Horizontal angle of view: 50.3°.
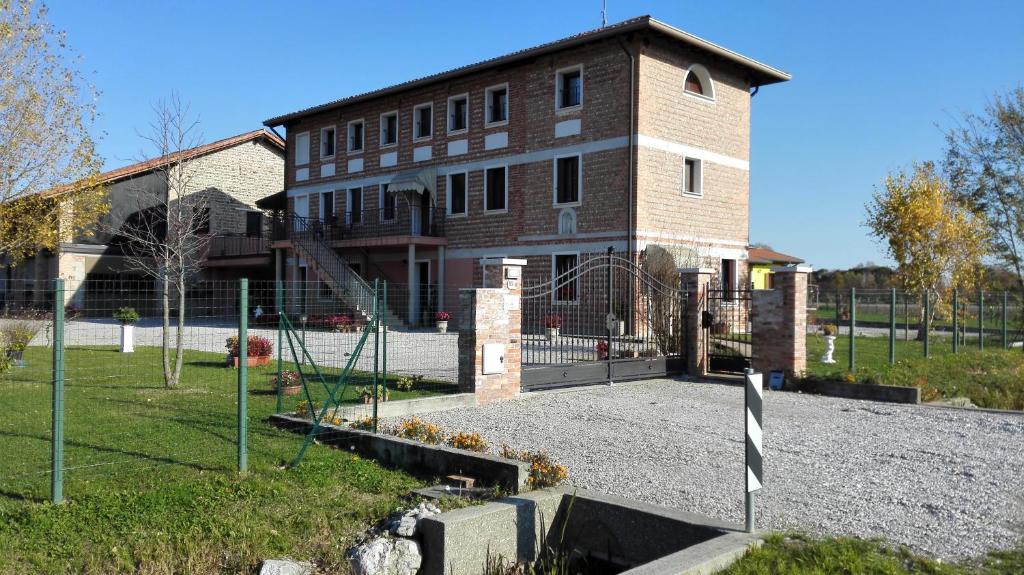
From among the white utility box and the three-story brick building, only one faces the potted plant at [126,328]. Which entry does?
the three-story brick building

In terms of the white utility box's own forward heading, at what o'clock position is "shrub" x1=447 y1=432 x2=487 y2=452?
The shrub is roughly at 12 o'clock from the white utility box.

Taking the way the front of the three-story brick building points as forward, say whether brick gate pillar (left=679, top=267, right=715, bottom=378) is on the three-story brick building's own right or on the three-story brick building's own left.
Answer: on the three-story brick building's own left

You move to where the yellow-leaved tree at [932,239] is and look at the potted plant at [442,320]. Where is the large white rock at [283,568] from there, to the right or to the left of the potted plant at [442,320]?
left

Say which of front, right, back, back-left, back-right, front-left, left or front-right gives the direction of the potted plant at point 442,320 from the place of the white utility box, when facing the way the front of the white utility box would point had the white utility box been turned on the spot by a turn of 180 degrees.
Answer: front

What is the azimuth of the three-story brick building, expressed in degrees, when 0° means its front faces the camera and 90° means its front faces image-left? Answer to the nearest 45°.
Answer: approximately 45°

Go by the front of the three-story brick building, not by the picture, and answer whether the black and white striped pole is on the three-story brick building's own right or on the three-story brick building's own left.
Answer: on the three-story brick building's own left

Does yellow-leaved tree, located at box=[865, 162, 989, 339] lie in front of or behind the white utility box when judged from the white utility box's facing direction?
behind

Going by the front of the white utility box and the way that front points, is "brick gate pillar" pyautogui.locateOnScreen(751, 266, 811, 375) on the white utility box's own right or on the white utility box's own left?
on the white utility box's own left

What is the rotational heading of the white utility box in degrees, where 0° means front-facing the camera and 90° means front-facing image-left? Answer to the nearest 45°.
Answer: approximately 0°
